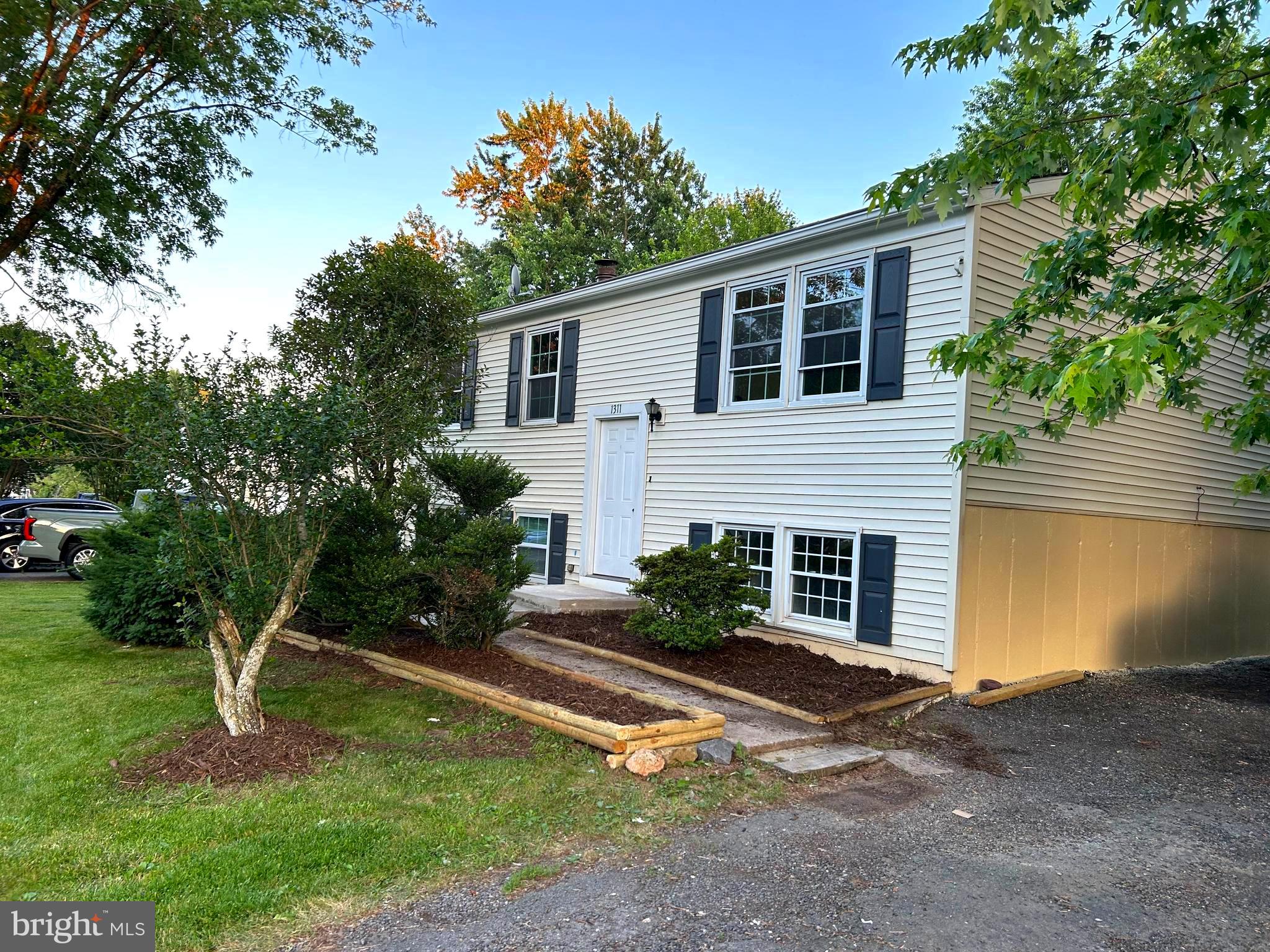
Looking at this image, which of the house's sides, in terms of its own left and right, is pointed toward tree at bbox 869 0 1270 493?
left

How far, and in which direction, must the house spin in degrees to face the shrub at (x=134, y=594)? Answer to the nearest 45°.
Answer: approximately 45° to its right

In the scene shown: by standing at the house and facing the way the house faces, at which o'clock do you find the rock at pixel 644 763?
The rock is roughly at 11 o'clock from the house.

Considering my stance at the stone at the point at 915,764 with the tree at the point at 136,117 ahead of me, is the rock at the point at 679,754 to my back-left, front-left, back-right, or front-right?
front-left

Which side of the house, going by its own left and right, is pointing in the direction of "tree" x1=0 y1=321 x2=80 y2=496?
right

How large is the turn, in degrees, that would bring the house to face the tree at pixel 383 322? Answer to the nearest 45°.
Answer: approximately 45° to its right

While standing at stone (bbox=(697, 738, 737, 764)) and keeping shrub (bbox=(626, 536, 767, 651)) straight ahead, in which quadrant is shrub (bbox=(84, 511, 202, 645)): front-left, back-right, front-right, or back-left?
front-left

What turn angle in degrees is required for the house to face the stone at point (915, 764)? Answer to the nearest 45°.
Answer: approximately 45° to its left

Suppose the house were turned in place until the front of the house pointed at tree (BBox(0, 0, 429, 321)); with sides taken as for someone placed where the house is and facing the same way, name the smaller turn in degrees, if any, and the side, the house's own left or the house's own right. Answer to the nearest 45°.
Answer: approximately 45° to the house's own right

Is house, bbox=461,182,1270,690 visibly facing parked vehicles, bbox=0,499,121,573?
no

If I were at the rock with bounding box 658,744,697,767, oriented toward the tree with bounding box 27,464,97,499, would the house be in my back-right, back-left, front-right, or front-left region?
front-right

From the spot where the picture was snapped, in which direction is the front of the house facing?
facing the viewer and to the left of the viewer

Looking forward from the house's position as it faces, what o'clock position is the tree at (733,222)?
The tree is roughly at 4 o'clock from the house.
